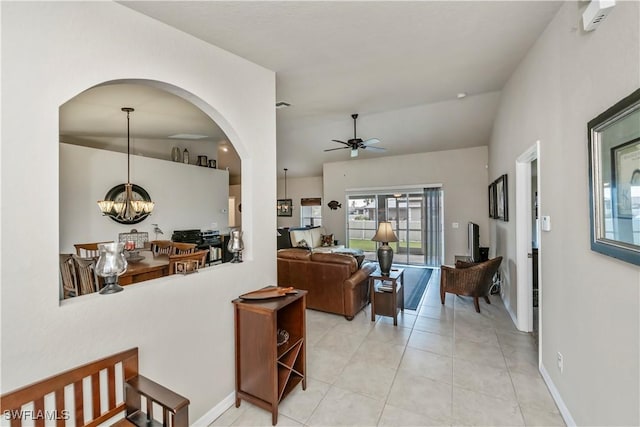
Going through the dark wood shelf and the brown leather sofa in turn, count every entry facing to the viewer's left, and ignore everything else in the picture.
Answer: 0

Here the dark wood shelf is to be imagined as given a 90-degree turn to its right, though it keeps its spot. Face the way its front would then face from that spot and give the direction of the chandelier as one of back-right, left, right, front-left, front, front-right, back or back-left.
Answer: right

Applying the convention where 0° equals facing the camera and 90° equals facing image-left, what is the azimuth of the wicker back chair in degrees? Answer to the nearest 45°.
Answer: approximately 135°

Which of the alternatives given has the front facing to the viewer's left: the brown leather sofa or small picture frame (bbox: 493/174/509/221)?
the small picture frame

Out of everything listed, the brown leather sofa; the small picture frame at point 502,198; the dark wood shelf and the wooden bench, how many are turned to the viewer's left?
1

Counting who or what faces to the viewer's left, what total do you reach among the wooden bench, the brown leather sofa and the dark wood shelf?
0

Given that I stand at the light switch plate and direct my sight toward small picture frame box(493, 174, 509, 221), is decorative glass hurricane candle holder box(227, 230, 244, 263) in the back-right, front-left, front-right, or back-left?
back-left

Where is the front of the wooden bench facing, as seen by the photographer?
facing the viewer and to the right of the viewer

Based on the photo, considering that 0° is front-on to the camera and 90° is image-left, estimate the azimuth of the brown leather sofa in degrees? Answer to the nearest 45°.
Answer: approximately 225°

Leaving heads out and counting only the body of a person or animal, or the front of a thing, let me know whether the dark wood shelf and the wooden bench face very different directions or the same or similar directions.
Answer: same or similar directions

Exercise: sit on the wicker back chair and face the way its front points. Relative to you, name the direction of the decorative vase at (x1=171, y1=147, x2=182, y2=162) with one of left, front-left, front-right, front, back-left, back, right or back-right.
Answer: front-left

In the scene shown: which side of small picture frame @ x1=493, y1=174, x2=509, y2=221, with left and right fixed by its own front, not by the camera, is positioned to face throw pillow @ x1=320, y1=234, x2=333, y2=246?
front

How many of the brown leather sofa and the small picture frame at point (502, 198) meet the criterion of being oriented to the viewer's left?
1

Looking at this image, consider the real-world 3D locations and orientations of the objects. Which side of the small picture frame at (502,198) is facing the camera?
left
